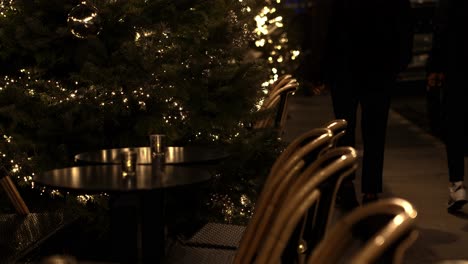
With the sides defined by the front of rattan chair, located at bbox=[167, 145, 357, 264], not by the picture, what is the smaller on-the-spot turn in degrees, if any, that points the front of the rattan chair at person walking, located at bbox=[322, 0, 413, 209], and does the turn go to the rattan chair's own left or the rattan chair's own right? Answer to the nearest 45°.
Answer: approximately 90° to the rattan chair's own right

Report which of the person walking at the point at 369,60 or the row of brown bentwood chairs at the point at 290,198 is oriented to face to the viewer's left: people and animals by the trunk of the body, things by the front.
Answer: the row of brown bentwood chairs

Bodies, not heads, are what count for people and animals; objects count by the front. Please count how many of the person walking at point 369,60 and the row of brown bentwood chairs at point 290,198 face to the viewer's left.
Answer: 1

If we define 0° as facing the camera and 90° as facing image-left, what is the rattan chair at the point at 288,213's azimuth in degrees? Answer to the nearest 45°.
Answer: approximately 90°

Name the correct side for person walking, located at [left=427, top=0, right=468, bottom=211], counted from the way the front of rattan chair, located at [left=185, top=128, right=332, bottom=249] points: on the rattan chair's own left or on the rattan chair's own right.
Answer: on the rattan chair's own right

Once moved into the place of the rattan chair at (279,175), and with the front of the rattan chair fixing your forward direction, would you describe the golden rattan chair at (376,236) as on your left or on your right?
on your left

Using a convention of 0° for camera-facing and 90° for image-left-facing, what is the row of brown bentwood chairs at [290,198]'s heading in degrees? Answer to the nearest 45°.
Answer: approximately 90°

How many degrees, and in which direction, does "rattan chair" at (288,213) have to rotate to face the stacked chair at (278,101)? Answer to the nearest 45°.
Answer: approximately 90° to its right

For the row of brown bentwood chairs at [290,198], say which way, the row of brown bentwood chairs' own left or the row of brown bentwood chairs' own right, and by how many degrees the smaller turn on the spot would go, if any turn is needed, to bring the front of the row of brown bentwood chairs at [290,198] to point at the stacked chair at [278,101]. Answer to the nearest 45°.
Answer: approximately 90° to the row of brown bentwood chairs' own right

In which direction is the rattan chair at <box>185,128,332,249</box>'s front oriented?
to the viewer's left
